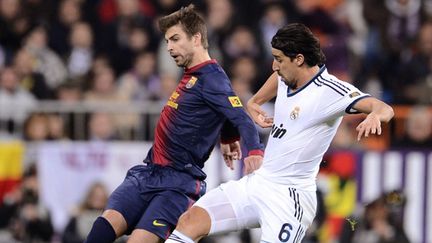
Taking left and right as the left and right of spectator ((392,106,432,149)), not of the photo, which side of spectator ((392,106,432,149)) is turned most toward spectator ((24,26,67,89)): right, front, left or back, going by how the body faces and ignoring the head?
right

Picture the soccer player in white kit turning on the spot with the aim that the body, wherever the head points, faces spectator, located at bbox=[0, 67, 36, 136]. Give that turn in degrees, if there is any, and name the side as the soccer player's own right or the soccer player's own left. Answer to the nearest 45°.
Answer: approximately 90° to the soccer player's own right

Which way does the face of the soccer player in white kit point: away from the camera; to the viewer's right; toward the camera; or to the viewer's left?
to the viewer's left

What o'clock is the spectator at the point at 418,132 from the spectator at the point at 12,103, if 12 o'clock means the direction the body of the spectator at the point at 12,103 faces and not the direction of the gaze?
the spectator at the point at 418,132 is roughly at 10 o'clock from the spectator at the point at 12,103.

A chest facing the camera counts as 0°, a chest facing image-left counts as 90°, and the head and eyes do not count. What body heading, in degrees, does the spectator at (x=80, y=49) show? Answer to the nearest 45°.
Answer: approximately 0°

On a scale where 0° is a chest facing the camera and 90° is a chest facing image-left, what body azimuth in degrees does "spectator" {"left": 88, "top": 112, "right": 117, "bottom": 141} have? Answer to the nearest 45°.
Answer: approximately 0°
